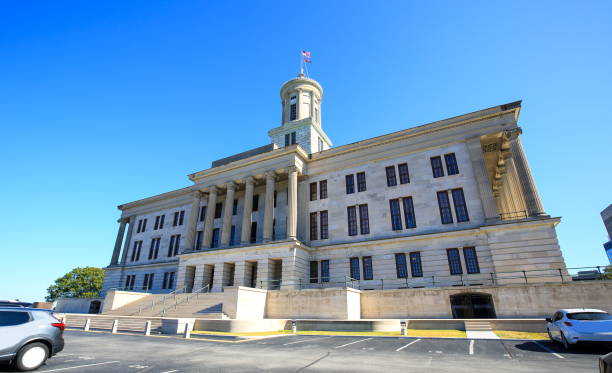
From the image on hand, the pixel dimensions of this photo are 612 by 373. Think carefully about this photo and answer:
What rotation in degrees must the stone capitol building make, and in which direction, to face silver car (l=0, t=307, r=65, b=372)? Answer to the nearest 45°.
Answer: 0° — it already faces it

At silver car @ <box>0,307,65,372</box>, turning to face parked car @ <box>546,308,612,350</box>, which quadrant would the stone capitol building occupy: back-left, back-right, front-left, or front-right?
front-left

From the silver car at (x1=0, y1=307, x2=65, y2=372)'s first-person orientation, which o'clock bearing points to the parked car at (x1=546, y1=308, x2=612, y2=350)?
The parked car is roughly at 7 o'clock from the silver car.

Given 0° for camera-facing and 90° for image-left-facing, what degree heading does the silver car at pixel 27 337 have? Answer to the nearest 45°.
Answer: approximately 90°

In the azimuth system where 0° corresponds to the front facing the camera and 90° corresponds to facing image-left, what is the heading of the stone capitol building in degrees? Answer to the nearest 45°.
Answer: approximately 45°

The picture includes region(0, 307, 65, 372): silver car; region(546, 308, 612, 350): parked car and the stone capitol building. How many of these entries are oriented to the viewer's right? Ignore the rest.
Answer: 0

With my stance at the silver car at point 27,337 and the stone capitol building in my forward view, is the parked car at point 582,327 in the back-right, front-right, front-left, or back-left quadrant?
front-right
